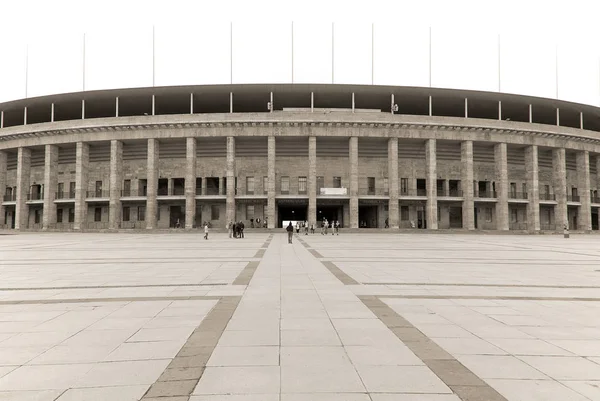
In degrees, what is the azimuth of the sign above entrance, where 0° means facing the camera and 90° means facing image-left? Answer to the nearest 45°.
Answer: approximately 0°
